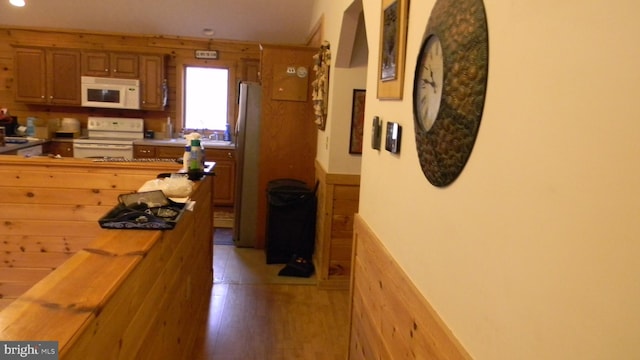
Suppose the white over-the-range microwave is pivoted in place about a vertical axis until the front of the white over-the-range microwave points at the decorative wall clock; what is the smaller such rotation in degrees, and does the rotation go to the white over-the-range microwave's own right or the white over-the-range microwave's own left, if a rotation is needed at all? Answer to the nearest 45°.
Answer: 0° — it already faces it

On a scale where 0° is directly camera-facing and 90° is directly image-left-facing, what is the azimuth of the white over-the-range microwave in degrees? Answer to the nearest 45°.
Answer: approximately 0°

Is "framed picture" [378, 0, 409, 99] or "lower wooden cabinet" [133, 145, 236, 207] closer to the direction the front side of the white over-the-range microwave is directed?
the framed picture

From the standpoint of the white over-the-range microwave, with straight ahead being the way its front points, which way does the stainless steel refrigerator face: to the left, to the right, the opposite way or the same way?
to the right

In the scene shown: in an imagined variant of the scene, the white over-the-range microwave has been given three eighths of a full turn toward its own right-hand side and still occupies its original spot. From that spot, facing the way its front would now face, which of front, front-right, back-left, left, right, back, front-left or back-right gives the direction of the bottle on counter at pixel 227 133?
back-right

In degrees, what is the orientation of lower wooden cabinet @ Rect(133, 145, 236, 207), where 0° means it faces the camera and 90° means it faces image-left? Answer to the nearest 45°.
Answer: approximately 0°

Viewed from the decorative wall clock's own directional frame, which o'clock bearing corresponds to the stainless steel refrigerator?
The stainless steel refrigerator is roughly at 2 o'clock from the decorative wall clock.

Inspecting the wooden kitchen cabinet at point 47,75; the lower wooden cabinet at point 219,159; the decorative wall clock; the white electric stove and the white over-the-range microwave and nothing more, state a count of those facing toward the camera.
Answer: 4

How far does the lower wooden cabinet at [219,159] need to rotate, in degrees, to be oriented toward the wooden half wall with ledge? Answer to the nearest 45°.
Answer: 0° — it already faces it

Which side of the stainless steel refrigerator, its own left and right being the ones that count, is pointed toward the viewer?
left

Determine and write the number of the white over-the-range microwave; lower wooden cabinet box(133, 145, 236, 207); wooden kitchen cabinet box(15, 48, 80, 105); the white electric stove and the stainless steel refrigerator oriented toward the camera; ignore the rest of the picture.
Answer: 4

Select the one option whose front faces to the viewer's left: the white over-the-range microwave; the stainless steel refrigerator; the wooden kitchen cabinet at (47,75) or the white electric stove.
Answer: the stainless steel refrigerator

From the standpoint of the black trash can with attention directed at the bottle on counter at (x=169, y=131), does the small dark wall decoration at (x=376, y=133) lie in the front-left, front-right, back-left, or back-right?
back-left

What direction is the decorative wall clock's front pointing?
to the viewer's left
